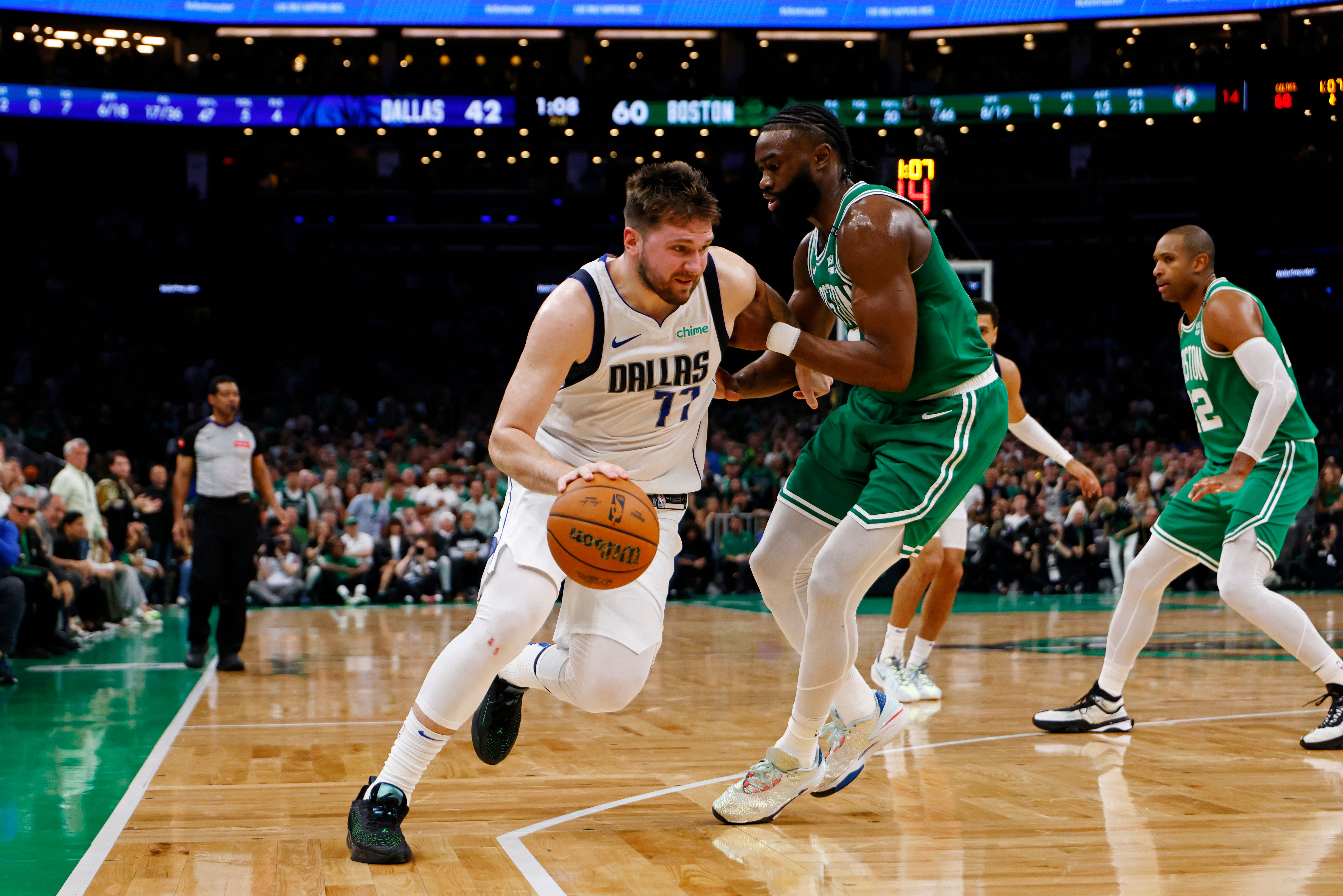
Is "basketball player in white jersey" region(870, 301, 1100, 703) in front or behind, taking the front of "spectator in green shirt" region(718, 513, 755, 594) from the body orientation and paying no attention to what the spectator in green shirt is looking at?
in front

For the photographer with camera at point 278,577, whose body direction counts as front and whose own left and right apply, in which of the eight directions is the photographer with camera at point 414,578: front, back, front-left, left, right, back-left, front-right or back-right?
left

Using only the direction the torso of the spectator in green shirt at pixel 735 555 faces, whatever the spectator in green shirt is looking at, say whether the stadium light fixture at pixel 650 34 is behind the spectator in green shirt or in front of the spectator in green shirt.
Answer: behind

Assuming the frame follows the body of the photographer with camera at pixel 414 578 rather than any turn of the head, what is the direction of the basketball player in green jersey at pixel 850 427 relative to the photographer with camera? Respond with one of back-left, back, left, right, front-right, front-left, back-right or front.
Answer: front

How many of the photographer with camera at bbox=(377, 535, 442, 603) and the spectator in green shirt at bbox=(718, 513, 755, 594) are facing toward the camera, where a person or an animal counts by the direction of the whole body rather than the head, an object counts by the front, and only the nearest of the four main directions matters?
2

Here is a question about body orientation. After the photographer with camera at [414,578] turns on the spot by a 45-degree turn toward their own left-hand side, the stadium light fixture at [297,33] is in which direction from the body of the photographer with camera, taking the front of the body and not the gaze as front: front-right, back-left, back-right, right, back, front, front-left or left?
back-left

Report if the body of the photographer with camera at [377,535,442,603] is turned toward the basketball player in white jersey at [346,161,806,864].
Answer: yes

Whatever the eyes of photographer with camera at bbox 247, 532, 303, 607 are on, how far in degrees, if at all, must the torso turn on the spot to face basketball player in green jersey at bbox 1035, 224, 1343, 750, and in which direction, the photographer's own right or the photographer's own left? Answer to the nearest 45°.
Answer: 0° — they already face them

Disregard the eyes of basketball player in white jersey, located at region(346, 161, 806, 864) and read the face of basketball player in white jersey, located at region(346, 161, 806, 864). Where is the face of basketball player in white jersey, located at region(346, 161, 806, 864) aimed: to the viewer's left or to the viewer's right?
to the viewer's right

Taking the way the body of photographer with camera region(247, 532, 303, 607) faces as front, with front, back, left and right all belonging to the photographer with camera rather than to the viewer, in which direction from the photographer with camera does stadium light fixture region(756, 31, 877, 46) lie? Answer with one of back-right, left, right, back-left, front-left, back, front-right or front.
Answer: back-left

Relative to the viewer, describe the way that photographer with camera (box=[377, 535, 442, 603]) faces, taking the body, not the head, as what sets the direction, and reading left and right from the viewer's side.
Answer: facing the viewer

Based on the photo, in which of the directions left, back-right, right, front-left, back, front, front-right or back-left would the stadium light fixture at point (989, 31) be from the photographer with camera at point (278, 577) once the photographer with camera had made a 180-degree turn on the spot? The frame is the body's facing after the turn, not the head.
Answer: front-right

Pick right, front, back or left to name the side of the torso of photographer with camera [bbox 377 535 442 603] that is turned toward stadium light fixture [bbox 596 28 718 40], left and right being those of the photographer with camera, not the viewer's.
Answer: back

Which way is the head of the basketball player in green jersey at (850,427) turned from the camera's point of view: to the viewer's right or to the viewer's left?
to the viewer's left

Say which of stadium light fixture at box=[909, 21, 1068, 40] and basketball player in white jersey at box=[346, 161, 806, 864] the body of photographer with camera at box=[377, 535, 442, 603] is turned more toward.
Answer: the basketball player in white jersey

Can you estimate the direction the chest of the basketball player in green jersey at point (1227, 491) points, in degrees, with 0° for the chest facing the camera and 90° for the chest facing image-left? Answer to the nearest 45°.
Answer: approximately 45°

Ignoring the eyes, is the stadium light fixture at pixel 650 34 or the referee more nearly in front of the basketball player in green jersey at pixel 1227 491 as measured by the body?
the referee
